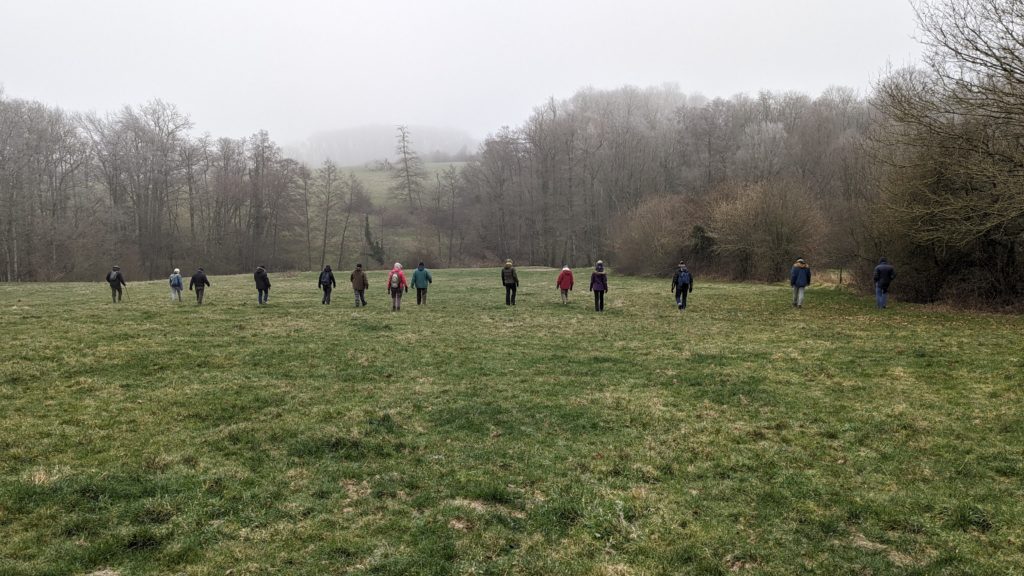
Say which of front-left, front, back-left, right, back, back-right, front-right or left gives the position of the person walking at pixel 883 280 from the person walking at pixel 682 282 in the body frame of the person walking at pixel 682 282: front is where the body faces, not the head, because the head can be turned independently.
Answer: right

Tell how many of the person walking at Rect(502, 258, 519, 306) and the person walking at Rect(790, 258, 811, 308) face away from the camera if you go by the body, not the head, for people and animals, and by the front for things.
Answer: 2

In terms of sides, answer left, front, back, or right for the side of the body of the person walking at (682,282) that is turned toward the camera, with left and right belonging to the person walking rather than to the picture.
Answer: back

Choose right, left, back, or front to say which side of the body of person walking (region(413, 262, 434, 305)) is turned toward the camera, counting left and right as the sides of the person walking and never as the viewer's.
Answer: back

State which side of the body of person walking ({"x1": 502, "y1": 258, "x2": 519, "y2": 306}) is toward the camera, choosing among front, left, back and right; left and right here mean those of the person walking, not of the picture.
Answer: back

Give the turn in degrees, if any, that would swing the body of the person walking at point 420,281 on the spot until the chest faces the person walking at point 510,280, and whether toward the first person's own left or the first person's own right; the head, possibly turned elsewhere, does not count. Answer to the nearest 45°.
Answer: approximately 90° to the first person's own right

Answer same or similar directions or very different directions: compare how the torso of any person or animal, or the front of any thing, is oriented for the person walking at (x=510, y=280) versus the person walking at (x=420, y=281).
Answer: same or similar directions

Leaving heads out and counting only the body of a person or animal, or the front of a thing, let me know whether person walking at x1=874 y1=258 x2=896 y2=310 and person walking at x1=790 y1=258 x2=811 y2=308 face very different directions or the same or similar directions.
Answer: same or similar directions

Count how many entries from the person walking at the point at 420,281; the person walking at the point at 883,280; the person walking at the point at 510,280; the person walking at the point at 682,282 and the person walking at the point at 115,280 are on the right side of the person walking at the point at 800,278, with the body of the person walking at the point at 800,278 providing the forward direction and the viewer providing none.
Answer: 1

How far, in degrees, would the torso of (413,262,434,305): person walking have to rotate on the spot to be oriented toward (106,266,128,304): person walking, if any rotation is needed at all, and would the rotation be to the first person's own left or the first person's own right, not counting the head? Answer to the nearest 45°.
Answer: approximately 90° to the first person's own left

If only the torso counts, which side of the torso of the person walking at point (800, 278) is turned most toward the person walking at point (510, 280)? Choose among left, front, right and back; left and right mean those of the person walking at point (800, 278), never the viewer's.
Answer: left

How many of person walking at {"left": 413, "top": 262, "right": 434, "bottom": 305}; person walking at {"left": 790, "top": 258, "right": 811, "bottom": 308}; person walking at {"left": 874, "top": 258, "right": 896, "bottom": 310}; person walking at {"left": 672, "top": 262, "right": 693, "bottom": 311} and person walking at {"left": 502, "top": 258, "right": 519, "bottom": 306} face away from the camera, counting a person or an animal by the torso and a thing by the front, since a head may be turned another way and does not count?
5

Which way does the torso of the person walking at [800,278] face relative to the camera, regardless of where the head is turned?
away from the camera

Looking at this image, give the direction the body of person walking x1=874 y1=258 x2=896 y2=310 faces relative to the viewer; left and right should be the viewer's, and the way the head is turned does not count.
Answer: facing away from the viewer
